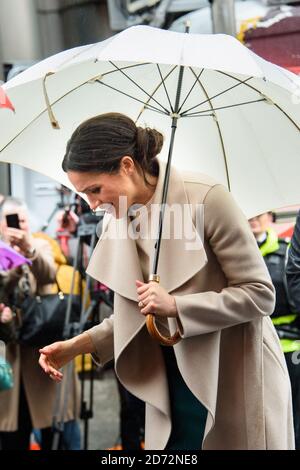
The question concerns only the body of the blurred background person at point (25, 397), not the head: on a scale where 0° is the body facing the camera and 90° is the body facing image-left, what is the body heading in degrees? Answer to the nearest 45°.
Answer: approximately 0°

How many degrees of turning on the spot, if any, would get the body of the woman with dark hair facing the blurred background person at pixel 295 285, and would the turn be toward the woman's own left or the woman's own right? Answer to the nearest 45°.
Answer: approximately 180°

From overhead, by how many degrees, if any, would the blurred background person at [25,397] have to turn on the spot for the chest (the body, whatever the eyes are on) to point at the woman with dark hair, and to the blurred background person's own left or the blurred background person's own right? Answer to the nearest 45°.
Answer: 0° — they already face them

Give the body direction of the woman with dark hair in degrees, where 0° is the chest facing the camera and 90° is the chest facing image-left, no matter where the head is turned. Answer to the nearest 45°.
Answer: approximately 45°

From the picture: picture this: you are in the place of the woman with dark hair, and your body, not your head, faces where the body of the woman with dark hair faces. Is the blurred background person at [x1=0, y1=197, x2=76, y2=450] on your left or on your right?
on your right

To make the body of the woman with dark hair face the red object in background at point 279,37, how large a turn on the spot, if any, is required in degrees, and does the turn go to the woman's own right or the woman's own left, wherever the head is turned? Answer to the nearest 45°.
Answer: approximately 135° to the woman's own right

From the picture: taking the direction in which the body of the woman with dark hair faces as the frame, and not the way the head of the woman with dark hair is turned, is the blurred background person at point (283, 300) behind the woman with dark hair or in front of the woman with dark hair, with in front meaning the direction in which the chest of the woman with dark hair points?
behind
